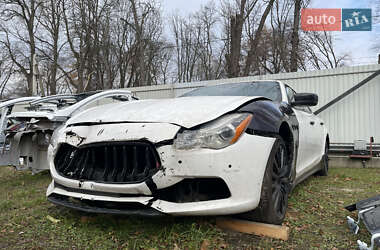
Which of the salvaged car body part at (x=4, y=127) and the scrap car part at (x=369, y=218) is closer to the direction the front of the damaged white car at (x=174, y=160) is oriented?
the salvaged car body part

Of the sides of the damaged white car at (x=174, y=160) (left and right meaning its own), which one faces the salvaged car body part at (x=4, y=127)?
right

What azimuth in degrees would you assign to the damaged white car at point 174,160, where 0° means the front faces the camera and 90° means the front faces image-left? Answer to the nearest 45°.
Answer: approximately 45°

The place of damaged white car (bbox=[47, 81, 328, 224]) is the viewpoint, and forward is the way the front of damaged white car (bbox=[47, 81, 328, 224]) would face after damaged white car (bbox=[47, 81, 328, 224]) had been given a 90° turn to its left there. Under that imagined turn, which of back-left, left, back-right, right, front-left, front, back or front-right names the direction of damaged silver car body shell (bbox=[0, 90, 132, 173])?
back

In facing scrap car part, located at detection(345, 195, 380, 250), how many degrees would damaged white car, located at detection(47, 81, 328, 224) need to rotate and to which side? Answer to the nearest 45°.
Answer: approximately 45° to its left
